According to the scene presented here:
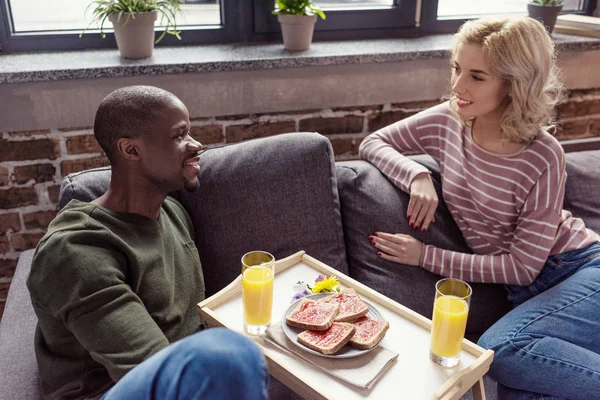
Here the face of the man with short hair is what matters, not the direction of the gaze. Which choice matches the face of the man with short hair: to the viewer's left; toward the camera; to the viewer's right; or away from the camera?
to the viewer's right

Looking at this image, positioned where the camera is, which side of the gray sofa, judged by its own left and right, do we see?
front

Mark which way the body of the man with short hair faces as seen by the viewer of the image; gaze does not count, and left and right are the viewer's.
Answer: facing the viewer and to the right of the viewer

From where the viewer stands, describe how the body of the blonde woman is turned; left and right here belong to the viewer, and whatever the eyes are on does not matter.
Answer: facing the viewer and to the left of the viewer

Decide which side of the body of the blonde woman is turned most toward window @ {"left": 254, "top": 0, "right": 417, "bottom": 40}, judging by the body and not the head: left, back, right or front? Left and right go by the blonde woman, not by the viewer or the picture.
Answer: right

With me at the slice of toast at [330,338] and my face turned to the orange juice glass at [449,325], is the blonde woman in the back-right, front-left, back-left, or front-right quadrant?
front-left

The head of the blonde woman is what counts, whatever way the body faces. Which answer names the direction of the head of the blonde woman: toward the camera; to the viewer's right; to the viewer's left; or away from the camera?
to the viewer's left

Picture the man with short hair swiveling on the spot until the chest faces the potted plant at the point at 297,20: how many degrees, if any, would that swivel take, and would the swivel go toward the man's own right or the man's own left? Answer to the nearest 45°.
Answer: approximately 90° to the man's own left

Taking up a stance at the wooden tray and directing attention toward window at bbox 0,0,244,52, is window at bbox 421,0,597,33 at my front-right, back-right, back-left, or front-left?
front-right

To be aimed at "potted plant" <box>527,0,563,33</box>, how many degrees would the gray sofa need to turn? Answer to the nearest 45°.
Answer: approximately 135° to its left

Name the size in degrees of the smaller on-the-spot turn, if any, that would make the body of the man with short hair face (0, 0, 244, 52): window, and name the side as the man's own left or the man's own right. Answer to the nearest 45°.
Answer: approximately 135° to the man's own left

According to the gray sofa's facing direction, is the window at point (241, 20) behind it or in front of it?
behind
